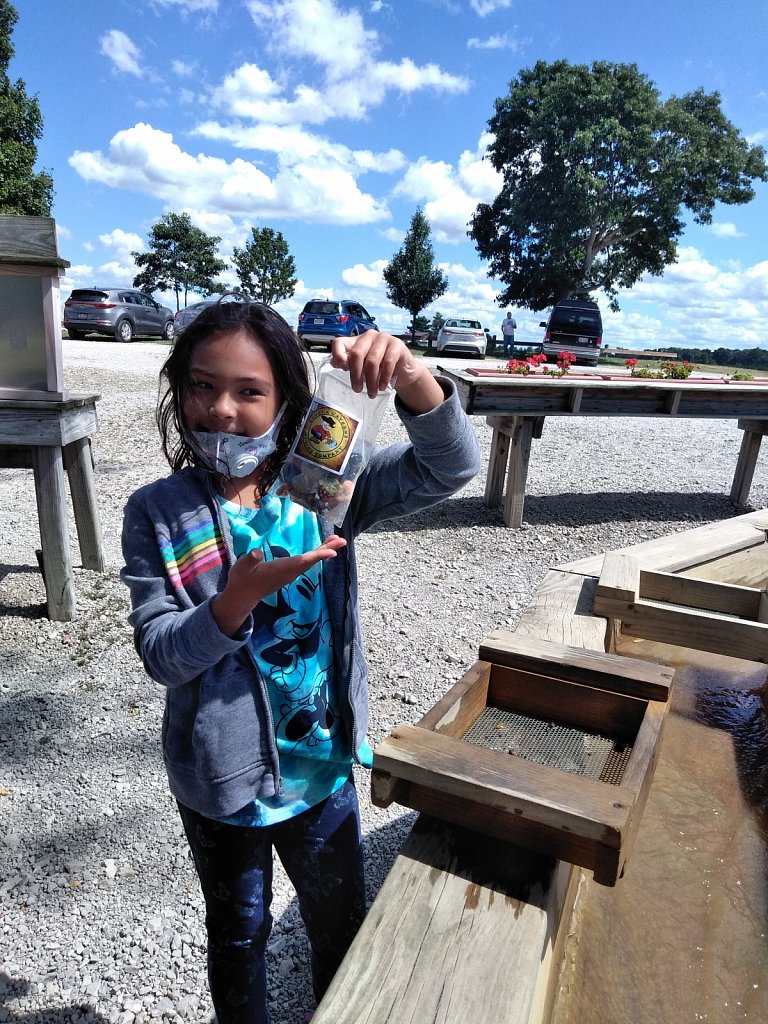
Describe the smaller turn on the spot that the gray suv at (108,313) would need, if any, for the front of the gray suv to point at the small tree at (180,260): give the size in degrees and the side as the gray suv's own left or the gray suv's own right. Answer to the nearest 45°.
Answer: approximately 45° to the gray suv's own left

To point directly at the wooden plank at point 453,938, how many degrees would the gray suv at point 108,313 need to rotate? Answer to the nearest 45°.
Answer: approximately 135° to its right

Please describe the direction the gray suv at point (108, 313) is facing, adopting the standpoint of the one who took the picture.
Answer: facing away from the viewer and to the right of the viewer

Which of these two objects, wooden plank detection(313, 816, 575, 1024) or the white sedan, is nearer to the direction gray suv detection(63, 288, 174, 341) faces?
the white sedan

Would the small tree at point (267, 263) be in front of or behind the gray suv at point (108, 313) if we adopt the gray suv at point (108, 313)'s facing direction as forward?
in front

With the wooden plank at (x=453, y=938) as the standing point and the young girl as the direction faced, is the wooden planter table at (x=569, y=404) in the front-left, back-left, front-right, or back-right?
front-right

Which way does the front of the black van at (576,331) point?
away from the camera

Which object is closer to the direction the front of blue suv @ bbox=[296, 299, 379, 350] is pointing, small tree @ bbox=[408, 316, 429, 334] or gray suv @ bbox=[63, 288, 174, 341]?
the small tree

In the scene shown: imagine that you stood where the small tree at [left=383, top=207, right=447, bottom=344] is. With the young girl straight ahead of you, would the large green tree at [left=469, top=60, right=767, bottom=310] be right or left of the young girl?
left
